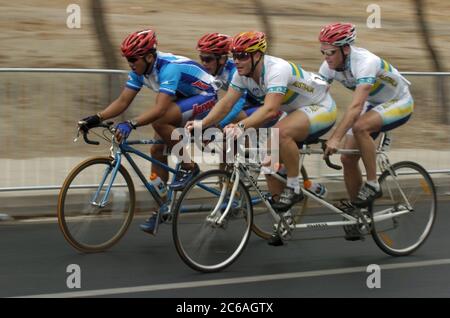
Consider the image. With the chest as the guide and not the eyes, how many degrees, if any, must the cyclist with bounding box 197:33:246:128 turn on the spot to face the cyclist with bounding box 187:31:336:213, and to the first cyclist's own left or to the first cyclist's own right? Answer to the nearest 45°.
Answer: approximately 90° to the first cyclist's own left

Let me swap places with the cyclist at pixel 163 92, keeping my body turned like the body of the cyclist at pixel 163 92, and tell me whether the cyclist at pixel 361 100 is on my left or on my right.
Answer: on my left

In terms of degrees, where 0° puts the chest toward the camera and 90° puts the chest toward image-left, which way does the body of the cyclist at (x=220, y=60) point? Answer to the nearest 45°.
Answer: approximately 45°

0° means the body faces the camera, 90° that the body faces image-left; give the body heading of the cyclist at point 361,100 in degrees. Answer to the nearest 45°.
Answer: approximately 45°

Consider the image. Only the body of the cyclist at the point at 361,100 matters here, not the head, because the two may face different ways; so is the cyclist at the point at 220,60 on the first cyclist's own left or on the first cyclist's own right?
on the first cyclist's own right

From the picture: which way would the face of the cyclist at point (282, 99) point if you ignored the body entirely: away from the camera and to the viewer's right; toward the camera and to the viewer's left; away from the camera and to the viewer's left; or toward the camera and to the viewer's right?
toward the camera and to the viewer's left

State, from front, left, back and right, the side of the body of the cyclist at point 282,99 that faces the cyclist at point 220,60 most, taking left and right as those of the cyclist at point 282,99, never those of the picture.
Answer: right

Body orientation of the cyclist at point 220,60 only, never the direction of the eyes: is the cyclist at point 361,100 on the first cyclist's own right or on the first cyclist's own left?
on the first cyclist's own left

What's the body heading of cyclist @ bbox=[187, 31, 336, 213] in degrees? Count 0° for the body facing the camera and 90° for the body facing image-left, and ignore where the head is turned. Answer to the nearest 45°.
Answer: approximately 45°
